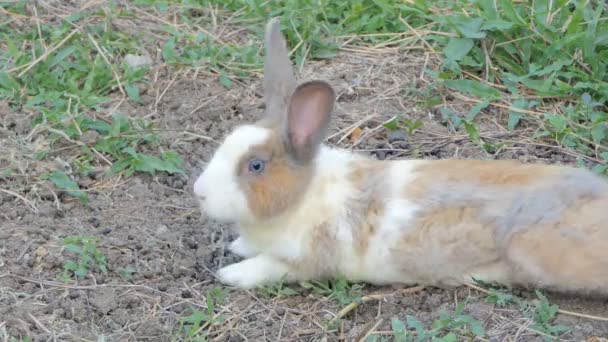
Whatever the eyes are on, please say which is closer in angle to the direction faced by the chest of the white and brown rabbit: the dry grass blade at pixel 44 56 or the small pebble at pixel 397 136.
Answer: the dry grass blade

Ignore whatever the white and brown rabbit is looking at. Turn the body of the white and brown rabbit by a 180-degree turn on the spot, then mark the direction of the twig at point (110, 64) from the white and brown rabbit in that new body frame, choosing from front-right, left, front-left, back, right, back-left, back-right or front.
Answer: back-left

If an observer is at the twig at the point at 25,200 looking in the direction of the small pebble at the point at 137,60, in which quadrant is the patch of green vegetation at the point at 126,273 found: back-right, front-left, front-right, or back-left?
back-right

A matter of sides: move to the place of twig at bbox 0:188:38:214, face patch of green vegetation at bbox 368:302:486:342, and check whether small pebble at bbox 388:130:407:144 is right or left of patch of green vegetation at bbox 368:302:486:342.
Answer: left

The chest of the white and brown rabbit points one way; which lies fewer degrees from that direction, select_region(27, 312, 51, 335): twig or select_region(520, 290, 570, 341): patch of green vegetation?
the twig

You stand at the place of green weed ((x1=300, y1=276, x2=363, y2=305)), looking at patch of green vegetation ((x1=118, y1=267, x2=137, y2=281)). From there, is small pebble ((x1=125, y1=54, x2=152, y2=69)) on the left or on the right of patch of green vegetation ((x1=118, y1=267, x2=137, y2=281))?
right

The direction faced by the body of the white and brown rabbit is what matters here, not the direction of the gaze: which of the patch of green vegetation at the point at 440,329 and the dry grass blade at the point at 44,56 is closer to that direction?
the dry grass blade

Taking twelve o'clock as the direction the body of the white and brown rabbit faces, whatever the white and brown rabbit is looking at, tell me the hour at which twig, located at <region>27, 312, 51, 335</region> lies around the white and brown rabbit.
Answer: The twig is roughly at 11 o'clock from the white and brown rabbit.

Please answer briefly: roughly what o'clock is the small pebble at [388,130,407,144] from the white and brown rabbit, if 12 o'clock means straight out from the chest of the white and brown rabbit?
The small pebble is roughly at 3 o'clock from the white and brown rabbit.

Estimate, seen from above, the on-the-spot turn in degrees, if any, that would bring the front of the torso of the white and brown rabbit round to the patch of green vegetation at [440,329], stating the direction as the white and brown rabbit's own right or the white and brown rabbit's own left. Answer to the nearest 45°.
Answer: approximately 135° to the white and brown rabbit's own left

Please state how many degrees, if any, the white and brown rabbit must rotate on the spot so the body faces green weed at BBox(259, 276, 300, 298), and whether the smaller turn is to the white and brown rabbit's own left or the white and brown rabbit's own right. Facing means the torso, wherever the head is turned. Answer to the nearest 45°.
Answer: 0° — it already faces it

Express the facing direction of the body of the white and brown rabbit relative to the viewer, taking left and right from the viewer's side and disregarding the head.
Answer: facing to the left of the viewer

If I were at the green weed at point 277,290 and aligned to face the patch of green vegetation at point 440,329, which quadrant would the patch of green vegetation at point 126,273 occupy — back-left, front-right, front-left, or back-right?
back-right

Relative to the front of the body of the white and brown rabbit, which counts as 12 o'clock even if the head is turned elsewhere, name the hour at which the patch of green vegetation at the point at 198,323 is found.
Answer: The patch of green vegetation is roughly at 11 o'clock from the white and brown rabbit.
